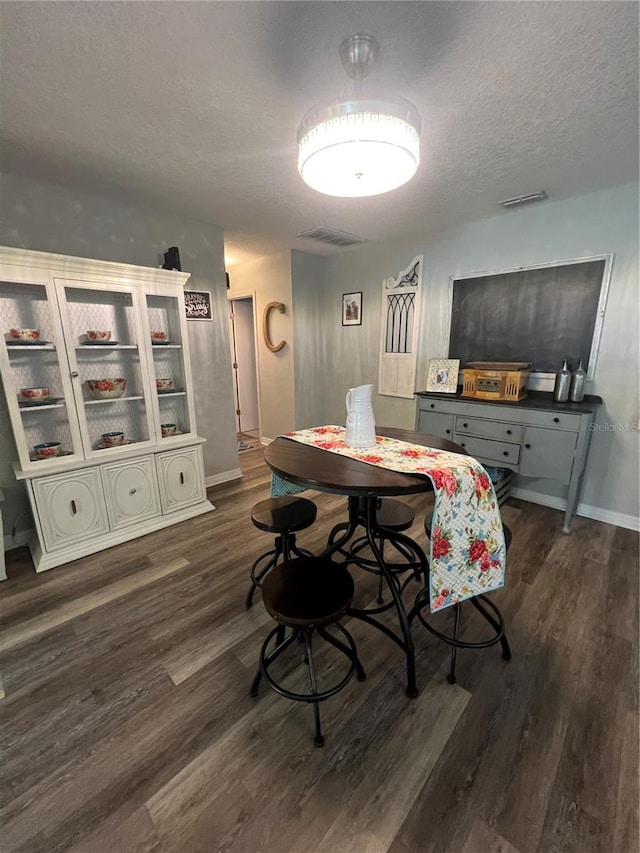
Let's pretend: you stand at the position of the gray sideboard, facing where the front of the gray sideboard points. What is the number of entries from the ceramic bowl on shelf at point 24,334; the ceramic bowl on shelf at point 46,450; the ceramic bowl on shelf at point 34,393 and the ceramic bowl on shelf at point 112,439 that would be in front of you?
4

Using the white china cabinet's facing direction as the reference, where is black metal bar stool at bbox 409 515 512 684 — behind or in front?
in front

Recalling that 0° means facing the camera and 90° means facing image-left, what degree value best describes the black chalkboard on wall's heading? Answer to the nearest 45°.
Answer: approximately 45°

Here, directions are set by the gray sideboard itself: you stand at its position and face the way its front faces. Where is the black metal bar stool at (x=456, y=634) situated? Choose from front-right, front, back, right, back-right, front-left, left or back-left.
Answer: front-left

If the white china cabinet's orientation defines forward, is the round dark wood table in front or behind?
in front

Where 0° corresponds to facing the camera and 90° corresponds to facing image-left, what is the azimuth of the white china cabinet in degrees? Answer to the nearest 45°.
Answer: approximately 315°

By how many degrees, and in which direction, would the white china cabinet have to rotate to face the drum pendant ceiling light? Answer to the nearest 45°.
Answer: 0° — it already faces it

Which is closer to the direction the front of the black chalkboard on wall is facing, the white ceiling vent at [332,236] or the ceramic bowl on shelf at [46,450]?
the ceramic bowl on shelf

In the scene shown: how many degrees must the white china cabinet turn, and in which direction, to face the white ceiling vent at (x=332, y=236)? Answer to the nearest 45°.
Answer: approximately 45° to its left

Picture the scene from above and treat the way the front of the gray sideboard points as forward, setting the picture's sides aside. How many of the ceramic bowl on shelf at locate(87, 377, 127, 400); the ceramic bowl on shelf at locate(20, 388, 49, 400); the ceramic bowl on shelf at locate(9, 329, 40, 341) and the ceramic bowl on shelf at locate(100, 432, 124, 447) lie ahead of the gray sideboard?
4

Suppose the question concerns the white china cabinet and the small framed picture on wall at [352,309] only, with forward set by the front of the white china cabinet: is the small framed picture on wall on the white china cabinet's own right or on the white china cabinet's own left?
on the white china cabinet's own left
